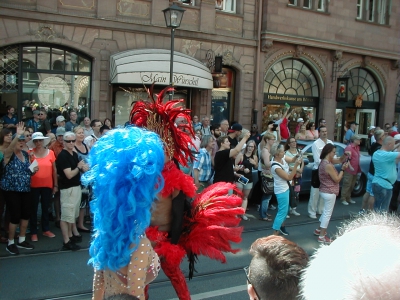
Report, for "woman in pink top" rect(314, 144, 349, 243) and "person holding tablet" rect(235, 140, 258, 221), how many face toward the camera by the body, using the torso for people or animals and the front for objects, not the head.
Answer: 1

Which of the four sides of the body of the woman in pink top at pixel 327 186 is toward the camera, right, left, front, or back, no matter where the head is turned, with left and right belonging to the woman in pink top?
right

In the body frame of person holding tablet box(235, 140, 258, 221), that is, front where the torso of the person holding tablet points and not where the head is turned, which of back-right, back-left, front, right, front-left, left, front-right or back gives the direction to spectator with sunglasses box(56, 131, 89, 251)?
front-right

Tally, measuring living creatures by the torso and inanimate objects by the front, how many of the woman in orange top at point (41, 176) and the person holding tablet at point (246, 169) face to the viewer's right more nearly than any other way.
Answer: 0

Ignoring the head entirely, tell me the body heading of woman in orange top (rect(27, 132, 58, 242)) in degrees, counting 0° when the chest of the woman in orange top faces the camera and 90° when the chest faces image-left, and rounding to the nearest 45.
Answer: approximately 0°

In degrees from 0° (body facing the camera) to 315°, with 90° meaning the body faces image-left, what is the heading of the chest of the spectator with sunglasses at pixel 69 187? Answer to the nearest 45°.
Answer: approximately 315°

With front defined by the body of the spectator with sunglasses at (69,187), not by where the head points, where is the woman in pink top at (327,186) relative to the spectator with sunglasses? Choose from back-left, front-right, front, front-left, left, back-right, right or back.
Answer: front-left

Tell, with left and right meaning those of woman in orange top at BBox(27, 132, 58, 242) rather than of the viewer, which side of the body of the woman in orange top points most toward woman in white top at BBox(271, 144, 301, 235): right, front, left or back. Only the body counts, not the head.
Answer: left
